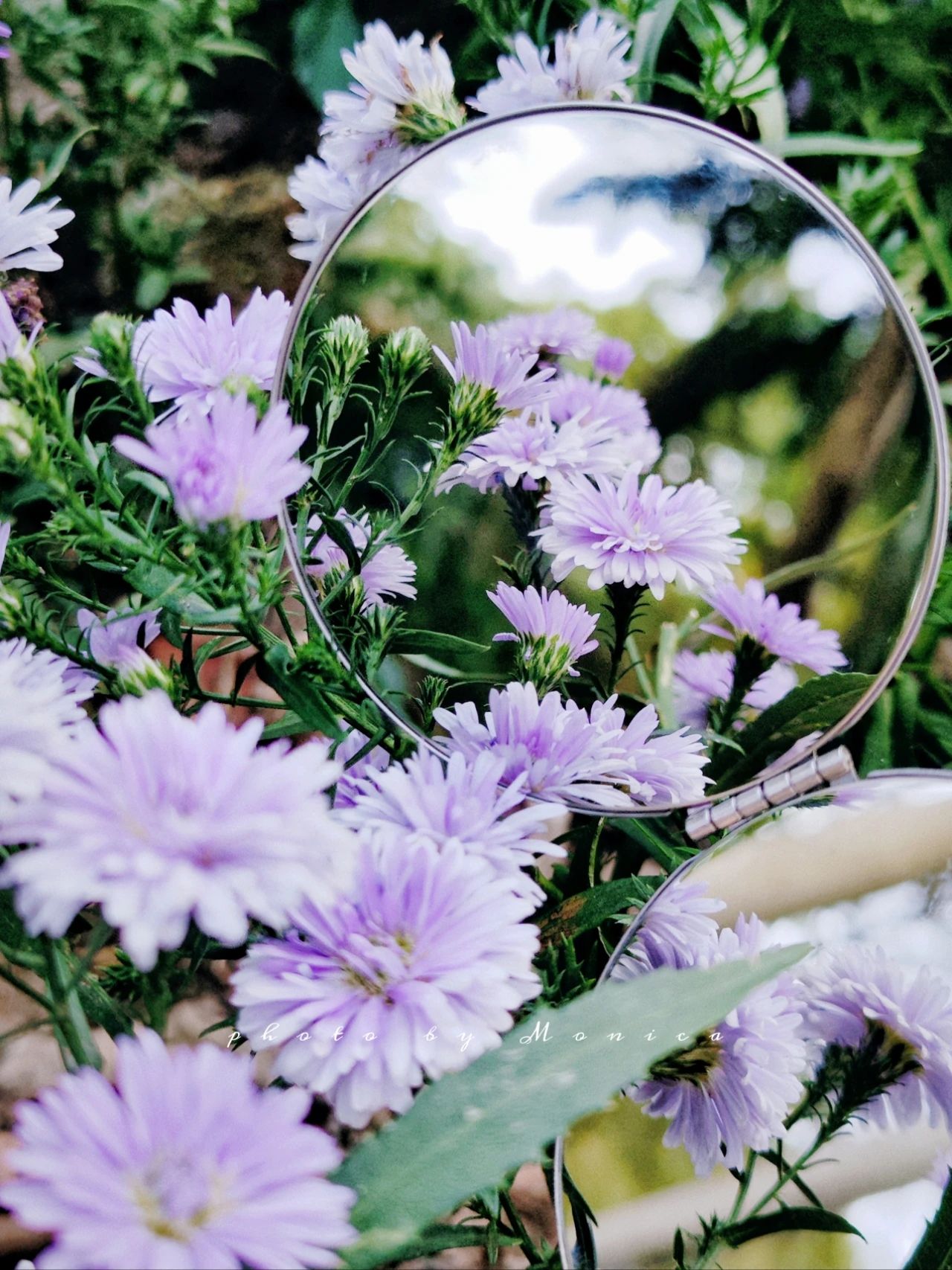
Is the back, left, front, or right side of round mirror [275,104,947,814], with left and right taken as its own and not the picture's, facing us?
front
